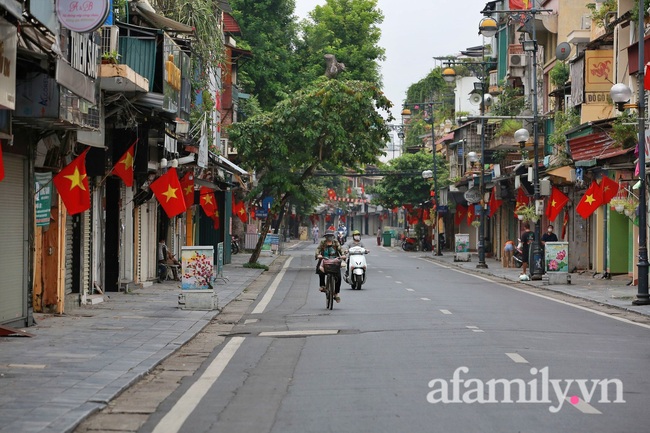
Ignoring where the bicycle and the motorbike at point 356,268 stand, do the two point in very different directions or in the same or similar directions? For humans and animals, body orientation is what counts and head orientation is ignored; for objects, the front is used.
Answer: same or similar directions

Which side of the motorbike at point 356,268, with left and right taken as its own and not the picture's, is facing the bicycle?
front

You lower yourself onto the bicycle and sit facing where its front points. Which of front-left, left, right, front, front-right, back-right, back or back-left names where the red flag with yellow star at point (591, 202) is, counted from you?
back-left

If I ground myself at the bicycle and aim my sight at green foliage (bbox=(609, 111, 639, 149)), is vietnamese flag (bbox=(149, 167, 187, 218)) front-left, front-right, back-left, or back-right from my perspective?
back-left

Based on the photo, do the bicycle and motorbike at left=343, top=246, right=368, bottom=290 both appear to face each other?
no

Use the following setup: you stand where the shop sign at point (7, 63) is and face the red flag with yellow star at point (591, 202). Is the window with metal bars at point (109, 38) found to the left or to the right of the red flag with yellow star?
left

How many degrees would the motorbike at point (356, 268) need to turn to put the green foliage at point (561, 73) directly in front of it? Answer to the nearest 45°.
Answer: approximately 135° to its left

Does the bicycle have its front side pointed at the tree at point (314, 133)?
no

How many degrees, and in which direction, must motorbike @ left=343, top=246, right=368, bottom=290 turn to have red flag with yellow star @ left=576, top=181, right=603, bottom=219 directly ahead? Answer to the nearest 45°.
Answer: approximately 90° to its left

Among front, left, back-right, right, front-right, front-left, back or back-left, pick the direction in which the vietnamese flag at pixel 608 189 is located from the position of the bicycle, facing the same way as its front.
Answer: back-left

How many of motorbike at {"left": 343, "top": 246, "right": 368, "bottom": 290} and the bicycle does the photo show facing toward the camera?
2

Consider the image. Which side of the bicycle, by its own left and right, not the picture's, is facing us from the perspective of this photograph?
front

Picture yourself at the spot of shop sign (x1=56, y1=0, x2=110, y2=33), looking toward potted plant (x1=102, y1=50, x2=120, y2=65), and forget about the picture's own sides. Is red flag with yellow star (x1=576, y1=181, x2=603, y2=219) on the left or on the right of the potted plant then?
right

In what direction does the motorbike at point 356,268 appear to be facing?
toward the camera

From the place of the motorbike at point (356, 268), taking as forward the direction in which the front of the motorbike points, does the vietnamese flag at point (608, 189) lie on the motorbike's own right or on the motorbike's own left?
on the motorbike's own left
